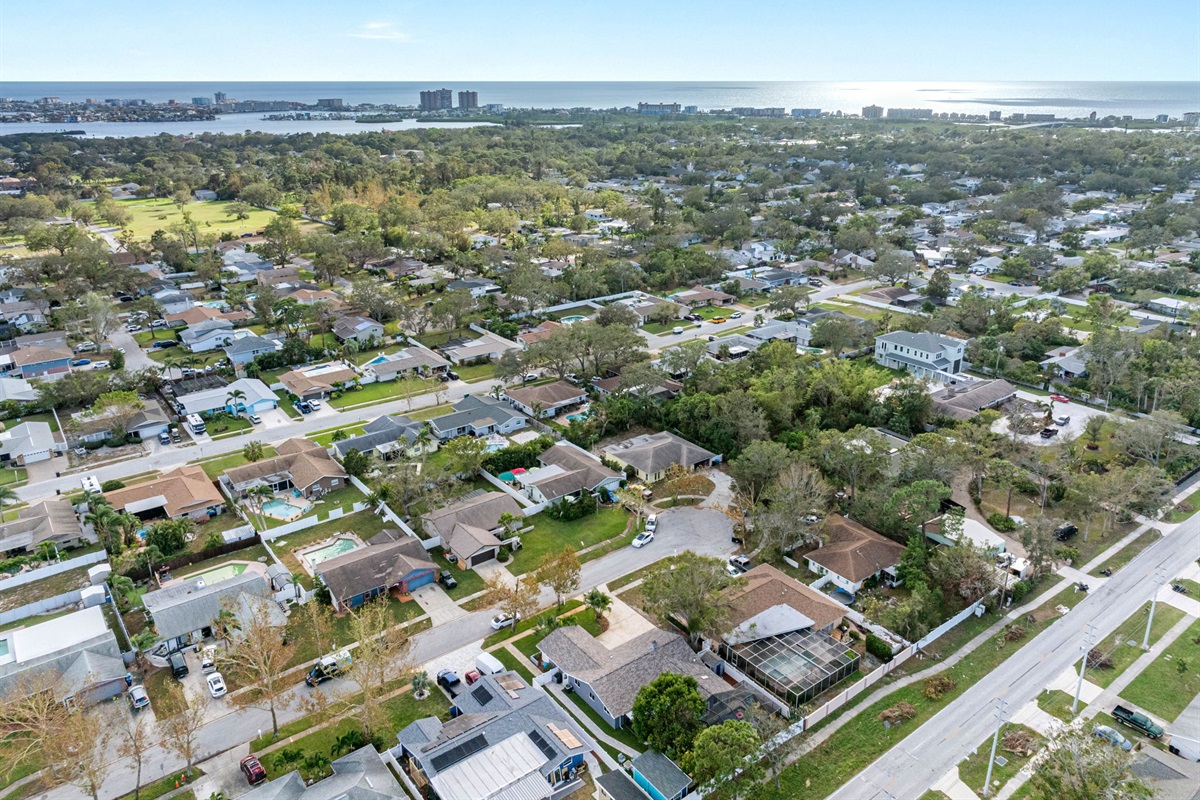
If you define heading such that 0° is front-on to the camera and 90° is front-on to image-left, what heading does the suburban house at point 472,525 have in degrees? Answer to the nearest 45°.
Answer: approximately 315°

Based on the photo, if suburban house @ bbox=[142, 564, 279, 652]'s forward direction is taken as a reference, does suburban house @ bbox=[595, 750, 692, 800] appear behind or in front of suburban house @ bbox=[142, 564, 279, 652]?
in front

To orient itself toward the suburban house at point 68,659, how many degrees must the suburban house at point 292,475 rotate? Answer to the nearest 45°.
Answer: approximately 90° to its left

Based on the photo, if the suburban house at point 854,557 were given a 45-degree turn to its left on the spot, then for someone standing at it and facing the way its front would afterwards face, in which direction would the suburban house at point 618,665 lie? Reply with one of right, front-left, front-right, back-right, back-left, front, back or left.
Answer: front-left

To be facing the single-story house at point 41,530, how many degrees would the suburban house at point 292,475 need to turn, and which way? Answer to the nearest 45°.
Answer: approximately 45° to its left

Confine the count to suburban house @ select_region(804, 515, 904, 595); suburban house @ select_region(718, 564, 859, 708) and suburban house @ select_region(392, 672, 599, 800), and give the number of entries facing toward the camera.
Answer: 0

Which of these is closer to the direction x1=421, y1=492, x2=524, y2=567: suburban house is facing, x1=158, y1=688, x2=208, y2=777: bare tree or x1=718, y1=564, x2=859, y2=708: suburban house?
the suburban house

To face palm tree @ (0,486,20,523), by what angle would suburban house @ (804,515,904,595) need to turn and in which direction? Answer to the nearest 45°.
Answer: approximately 45° to its left

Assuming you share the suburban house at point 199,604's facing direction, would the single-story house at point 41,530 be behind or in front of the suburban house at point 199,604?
behind

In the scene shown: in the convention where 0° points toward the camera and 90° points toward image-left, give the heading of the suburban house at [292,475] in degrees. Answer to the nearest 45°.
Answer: approximately 135°

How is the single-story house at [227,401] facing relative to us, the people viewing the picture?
facing the viewer and to the right of the viewer

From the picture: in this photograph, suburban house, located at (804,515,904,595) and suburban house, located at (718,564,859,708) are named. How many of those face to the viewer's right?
0

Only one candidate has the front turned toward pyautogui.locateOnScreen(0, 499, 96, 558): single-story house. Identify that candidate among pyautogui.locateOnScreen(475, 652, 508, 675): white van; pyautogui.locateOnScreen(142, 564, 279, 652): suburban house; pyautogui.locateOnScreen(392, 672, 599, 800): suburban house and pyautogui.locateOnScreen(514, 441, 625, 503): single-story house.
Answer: pyautogui.locateOnScreen(392, 672, 599, 800): suburban house
